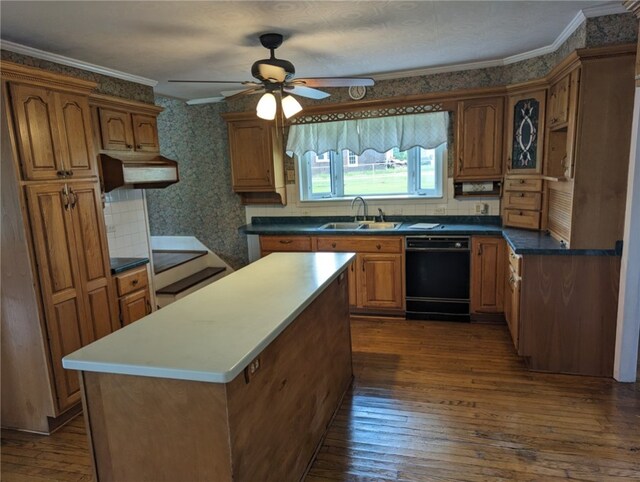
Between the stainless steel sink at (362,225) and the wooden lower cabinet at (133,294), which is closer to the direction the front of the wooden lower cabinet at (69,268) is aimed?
the stainless steel sink

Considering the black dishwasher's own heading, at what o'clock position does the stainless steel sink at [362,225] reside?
The stainless steel sink is roughly at 4 o'clock from the black dishwasher.

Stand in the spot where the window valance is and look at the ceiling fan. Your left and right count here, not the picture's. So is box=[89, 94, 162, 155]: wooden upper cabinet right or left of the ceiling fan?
right

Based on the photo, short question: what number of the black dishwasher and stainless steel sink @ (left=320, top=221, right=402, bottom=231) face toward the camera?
2

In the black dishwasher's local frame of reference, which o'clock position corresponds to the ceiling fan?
The ceiling fan is roughly at 1 o'clock from the black dishwasher.

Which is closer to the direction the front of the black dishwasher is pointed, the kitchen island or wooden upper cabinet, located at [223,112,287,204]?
the kitchen island

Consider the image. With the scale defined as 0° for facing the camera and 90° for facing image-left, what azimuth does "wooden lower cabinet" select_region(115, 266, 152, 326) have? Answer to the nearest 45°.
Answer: approximately 315°

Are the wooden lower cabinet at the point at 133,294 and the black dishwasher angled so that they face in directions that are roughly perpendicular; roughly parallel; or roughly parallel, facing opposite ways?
roughly perpendicular

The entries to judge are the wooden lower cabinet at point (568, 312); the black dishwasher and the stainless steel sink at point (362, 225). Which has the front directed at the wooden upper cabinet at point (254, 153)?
the wooden lower cabinet

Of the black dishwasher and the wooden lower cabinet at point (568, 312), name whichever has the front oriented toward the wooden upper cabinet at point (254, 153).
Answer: the wooden lower cabinet

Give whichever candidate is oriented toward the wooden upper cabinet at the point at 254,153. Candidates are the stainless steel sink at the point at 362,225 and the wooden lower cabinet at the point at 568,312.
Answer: the wooden lower cabinet

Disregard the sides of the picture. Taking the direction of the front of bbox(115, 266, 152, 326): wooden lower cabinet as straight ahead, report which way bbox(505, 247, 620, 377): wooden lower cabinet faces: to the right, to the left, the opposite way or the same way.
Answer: the opposite way
